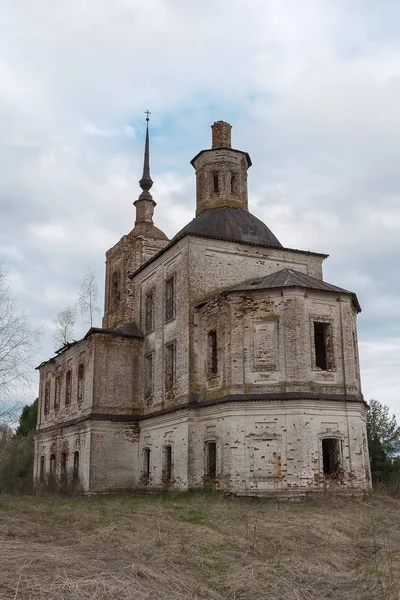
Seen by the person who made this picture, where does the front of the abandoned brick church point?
facing away from the viewer and to the left of the viewer
